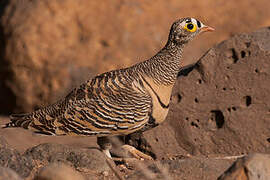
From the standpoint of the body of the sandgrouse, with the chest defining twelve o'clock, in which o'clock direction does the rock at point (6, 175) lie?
The rock is roughly at 4 o'clock from the sandgrouse.

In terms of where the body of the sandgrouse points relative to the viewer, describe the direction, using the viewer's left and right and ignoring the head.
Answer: facing to the right of the viewer

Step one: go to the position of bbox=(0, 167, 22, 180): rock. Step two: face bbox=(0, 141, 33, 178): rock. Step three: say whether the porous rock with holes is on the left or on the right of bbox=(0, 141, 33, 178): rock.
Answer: right

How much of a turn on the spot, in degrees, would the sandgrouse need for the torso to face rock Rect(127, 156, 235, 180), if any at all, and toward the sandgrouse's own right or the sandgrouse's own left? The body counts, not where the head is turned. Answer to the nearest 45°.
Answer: approximately 45° to the sandgrouse's own right

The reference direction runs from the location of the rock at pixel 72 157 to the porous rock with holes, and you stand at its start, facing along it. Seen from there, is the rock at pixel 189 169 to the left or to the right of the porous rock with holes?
right

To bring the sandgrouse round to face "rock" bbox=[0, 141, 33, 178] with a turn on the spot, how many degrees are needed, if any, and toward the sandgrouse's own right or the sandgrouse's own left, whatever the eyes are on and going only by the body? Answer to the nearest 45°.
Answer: approximately 135° to the sandgrouse's own right

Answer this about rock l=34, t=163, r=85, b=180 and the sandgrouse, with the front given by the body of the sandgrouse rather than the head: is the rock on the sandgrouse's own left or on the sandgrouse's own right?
on the sandgrouse's own right
